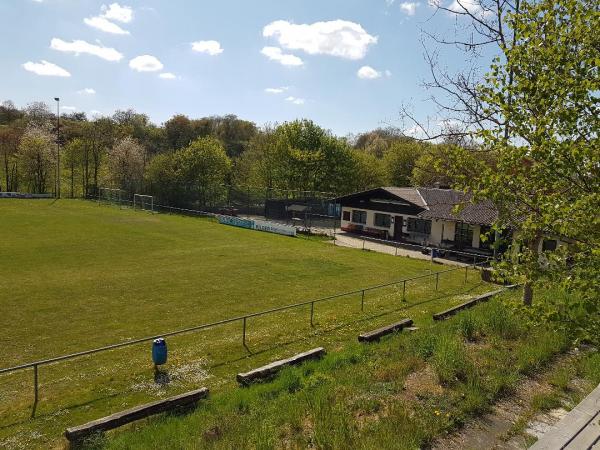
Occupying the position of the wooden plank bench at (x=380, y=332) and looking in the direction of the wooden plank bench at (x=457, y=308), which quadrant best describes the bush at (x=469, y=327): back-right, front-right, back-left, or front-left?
front-right

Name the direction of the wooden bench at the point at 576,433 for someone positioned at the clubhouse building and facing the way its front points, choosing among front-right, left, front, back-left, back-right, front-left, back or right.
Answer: front-left

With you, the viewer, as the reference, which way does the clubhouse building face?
facing the viewer and to the left of the viewer

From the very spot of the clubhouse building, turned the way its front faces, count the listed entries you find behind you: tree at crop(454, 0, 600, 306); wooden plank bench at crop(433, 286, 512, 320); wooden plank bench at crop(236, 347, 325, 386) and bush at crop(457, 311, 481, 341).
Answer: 0

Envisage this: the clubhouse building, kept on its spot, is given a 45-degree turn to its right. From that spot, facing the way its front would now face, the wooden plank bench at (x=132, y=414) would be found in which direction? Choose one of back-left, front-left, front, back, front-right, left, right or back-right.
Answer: left

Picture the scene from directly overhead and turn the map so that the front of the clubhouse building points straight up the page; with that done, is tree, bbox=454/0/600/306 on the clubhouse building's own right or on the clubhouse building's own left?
on the clubhouse building's own left

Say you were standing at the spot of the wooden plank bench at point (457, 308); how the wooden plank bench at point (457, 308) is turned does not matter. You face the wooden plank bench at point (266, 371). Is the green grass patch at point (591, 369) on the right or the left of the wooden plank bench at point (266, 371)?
left

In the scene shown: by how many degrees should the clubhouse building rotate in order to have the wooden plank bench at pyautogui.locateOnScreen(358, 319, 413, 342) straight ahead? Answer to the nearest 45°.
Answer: approximately 45° to its left

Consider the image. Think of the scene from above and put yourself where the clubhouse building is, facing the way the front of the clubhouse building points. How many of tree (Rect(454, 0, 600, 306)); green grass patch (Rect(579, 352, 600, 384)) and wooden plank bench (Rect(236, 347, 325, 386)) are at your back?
0

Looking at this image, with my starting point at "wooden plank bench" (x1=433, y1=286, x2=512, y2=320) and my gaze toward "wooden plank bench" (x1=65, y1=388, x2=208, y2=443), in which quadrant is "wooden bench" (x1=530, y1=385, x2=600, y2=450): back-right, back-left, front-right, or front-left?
front-left

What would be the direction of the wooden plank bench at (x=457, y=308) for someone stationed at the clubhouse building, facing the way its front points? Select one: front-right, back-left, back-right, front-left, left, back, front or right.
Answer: front-left

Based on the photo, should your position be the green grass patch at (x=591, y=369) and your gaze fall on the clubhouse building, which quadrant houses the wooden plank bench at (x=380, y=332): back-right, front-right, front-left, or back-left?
front-left

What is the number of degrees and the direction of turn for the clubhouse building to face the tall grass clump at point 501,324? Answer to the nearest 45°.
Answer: approximately 45° to its left

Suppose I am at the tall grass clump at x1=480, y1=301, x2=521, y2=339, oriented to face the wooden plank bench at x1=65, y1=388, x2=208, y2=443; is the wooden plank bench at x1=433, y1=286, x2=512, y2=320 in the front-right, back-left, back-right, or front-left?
back-right

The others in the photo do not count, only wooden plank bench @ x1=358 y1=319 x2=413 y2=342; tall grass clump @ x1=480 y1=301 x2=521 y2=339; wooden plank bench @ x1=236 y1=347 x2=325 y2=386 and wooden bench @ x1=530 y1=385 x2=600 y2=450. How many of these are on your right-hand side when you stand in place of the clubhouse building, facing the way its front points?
0

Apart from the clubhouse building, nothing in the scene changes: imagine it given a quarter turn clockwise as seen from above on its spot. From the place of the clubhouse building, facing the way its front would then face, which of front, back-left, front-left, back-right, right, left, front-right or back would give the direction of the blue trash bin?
back-left
